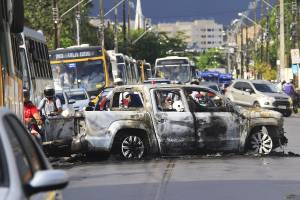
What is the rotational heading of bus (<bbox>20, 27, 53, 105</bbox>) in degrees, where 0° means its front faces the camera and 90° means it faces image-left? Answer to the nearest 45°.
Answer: approximately 45°

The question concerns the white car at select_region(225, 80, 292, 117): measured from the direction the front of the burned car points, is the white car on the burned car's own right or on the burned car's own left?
on the burned car's own left

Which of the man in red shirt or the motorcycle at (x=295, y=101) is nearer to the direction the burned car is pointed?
the motorcycle

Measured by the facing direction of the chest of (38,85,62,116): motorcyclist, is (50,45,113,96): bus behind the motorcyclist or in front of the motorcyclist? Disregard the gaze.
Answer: behind

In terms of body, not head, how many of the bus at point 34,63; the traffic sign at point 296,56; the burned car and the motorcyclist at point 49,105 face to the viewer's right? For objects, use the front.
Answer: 1

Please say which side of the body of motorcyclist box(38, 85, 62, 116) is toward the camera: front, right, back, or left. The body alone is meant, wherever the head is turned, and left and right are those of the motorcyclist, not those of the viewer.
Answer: front

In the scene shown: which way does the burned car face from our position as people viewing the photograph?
facing to the right of the viewer

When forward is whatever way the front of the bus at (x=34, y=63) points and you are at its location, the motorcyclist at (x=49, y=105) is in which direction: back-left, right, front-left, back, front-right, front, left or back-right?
front-left

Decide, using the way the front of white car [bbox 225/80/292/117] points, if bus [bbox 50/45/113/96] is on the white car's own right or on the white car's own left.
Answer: on the white car's own right
